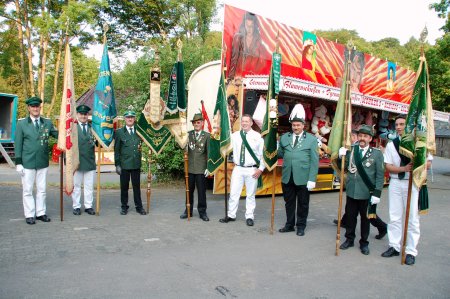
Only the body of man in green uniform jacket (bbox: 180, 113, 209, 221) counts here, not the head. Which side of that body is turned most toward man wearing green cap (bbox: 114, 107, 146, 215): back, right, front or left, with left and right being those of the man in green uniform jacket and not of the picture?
right

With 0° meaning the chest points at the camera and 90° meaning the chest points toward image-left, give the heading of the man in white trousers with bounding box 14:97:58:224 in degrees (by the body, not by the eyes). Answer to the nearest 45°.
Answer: approximately 0°

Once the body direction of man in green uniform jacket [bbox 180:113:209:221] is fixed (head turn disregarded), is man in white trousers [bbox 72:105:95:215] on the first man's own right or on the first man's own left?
on the first man's own right

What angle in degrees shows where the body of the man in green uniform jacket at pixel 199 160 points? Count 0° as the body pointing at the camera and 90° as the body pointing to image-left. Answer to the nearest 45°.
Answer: approximately 0°

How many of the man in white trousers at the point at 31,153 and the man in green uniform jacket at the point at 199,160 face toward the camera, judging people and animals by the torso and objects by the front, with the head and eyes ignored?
2

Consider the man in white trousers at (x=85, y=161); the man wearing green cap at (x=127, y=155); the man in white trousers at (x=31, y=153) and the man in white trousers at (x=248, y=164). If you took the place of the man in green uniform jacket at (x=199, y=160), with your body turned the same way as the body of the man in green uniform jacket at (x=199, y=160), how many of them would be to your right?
3

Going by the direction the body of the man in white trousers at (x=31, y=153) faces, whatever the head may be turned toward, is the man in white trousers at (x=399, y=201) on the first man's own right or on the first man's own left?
on the first man's own left

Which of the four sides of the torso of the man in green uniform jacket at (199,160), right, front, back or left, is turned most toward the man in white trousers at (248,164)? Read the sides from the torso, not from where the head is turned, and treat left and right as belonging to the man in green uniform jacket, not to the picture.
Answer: left

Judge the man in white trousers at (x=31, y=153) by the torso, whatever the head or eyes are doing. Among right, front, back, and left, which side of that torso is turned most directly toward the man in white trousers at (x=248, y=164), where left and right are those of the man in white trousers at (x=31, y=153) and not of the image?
left

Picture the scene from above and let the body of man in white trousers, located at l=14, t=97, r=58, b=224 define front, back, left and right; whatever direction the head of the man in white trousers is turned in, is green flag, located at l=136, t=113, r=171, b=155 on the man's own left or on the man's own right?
on the man's own left
